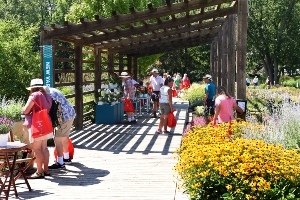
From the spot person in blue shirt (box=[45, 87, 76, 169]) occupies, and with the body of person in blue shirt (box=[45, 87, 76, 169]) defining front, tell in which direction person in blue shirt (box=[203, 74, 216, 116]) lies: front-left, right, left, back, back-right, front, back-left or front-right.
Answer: back-right

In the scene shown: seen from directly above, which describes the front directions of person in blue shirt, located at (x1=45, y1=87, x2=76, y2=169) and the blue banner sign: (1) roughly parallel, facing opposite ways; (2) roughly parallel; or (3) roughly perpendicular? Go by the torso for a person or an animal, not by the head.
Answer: roughly perpendicular

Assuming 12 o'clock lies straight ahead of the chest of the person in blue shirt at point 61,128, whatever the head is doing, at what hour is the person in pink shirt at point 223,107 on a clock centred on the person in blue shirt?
The person in pink shirt is roughly at 6 o'clock from the person in blue shirt.

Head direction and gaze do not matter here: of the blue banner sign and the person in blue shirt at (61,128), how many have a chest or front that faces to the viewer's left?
1

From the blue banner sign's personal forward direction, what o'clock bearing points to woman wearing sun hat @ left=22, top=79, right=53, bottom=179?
The woman wearing sun hat is roughly at 12 o'clock from the blue banner sign.

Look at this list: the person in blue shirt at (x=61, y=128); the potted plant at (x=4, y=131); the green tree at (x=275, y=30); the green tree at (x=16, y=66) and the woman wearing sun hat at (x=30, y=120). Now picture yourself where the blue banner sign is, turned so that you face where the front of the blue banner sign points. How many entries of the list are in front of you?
3

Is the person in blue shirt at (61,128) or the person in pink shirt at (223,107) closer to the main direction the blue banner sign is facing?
the person in blue shirt

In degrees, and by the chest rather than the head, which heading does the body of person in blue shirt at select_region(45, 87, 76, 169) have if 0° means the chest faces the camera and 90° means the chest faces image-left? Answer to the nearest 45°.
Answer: approximately 90°

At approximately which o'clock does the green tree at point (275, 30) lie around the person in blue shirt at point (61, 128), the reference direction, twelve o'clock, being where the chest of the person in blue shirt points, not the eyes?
The green tree is roughly at 4 o'clock from the person in blue shirt.

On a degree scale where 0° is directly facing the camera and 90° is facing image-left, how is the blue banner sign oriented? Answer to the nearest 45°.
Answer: approximately 0°

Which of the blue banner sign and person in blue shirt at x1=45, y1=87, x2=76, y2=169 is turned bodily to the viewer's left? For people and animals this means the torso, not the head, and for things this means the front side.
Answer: the person in blue shirt

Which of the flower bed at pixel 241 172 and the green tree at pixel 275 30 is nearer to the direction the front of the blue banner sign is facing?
the flower bed

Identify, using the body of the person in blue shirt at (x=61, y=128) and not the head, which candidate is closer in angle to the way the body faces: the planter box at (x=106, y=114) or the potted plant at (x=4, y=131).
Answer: the potted plant
